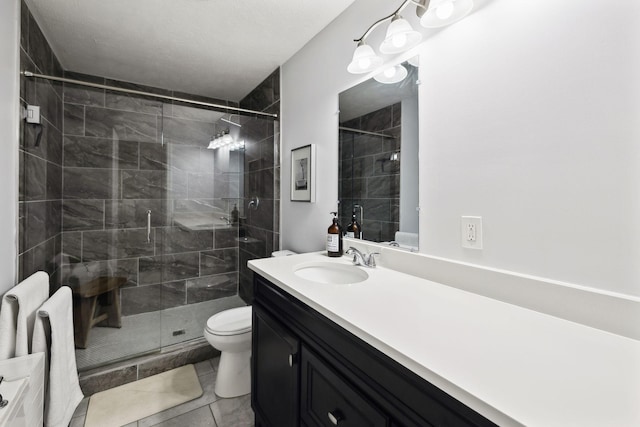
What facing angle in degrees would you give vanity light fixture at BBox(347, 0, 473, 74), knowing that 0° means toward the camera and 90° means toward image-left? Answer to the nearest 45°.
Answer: approximately 45°

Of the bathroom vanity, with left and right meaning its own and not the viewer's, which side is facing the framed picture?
right

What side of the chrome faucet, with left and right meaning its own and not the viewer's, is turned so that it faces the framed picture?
right

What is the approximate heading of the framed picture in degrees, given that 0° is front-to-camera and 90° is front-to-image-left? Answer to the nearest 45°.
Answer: approximately 45°

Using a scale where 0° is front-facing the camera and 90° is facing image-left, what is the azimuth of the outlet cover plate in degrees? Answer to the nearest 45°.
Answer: approximately 45°

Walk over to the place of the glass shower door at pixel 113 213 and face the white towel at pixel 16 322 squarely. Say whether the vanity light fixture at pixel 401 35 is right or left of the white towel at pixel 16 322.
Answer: left
